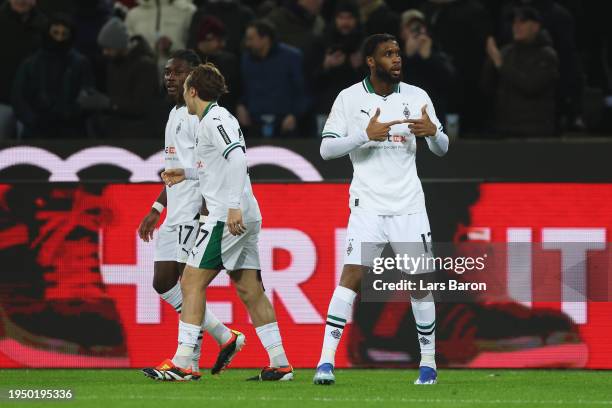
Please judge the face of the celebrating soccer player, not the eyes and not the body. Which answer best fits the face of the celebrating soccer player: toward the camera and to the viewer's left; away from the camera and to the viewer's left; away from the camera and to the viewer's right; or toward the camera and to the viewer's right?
toward the camera and to the viewer's right

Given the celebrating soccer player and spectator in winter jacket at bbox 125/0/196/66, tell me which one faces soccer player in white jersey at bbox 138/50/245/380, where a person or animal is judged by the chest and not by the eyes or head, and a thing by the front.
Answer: the spectator in winter jacket

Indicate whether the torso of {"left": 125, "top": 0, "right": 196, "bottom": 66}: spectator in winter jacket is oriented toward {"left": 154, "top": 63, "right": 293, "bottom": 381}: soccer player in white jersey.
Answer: yes

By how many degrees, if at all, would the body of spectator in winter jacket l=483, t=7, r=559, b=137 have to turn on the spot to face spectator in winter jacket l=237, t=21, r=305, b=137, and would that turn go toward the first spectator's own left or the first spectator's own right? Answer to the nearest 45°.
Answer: approximately 45° to the first spectator's own right

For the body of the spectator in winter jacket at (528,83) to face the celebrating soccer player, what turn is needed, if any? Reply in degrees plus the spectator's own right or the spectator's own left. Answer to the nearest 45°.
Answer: approximately 45° to the spectator's own left

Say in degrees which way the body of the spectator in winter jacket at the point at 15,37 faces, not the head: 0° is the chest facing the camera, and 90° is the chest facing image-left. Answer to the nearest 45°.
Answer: approximately 0°

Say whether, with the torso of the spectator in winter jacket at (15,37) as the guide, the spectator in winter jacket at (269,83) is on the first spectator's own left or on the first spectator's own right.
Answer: on the first spectator's own left
